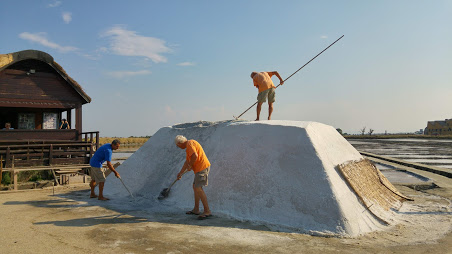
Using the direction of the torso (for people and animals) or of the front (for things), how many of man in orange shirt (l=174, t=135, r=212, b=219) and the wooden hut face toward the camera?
1

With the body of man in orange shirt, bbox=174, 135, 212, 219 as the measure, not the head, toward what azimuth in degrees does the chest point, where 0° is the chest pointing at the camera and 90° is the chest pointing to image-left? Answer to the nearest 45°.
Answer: approximately 90°

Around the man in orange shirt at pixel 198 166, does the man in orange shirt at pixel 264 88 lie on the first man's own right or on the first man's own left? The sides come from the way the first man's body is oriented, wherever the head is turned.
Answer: on the first man's own right

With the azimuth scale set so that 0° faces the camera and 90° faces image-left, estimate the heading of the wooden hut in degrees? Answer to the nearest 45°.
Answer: approximately 0°
